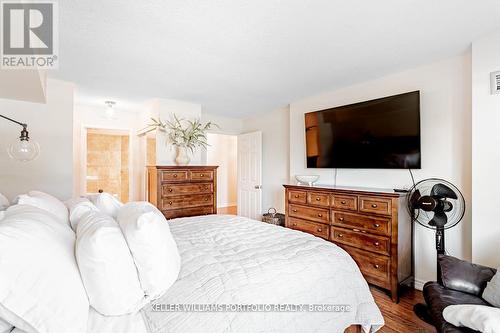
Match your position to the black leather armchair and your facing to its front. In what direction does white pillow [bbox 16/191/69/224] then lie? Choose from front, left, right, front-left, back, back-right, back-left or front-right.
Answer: front

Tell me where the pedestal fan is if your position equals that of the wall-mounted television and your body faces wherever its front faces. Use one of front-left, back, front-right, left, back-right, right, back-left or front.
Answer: left

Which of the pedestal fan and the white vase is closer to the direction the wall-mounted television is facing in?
the white vase

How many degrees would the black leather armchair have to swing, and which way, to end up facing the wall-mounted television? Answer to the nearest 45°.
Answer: approximately 90° to its right

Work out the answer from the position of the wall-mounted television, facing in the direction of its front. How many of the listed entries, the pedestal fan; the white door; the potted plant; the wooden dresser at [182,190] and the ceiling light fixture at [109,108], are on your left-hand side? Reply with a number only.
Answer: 1

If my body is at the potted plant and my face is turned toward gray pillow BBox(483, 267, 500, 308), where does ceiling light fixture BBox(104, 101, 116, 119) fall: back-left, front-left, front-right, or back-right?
back-right

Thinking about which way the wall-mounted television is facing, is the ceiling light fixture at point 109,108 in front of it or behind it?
in front

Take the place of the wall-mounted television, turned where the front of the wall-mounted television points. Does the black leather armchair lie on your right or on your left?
on your left

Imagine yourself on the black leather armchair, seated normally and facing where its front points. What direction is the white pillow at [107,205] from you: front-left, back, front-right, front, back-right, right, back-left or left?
front

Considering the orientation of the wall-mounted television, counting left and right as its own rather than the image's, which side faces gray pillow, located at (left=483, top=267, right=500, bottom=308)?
left

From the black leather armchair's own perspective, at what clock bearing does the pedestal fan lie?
The pedestal fan is roughly at 4 o'clock from the black leather armchair.

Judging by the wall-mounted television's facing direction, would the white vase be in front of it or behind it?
in front

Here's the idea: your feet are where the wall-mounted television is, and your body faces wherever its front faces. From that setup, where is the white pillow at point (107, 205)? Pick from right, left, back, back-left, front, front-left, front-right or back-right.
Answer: front

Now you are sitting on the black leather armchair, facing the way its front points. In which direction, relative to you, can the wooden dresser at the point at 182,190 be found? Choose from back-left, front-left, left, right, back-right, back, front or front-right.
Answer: front-right

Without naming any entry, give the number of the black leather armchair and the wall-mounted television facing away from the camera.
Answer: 0

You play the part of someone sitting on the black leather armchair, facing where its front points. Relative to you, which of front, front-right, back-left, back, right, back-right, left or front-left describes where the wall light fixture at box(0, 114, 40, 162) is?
front
